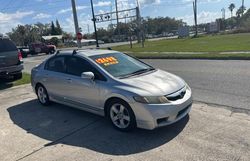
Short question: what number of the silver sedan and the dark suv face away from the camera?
1

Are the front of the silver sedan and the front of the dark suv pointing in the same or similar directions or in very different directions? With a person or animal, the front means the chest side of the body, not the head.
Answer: very different directions

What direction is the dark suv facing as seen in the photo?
away from the camera

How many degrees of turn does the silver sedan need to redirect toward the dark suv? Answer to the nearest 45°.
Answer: approximately 180°

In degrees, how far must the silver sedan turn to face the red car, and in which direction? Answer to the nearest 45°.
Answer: approximately 135° to its left

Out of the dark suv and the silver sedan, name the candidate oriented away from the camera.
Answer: the dark suv

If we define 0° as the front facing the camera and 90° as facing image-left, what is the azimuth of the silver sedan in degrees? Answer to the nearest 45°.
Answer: approximately 315°

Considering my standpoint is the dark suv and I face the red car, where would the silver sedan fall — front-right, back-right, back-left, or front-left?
back-right

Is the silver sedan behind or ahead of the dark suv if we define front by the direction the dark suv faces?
behind
